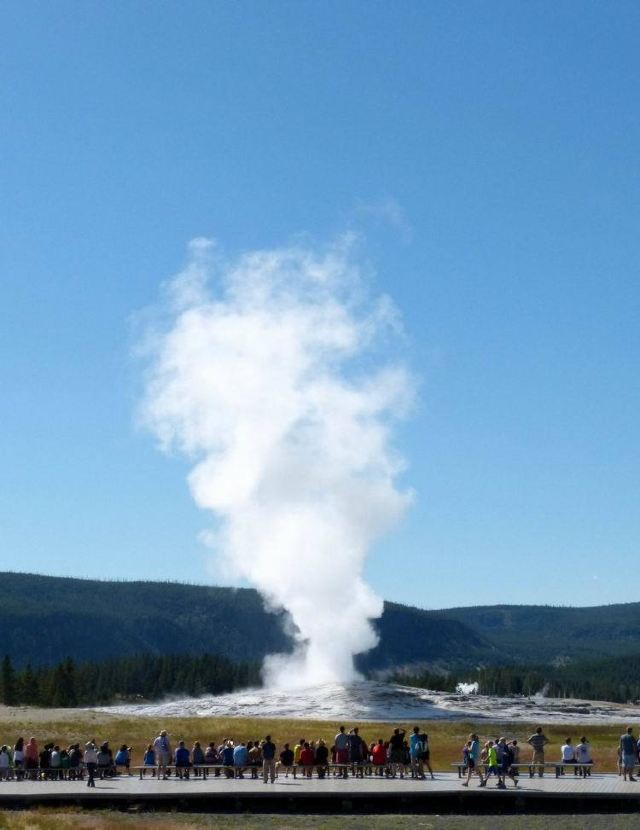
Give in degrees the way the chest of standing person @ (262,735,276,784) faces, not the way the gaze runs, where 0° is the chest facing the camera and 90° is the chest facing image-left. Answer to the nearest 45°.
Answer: approximately 180°

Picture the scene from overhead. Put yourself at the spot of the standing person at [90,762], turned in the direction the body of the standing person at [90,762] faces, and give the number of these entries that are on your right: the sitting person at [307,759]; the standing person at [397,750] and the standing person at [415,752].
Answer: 3

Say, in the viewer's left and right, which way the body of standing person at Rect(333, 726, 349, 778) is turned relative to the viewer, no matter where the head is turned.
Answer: facing away from the viewer

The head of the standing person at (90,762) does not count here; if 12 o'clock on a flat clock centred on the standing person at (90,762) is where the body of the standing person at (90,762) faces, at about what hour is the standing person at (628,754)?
the standing person at (628,754) is roughly at 3 o'clock from the standing person at (90,762).

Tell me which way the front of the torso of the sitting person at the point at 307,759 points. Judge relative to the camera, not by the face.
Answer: away from the camera

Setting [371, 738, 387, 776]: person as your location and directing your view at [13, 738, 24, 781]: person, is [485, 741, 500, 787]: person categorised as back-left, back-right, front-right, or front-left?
back-left

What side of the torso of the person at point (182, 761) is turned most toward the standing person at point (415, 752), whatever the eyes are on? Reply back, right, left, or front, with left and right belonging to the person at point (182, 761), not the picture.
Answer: right

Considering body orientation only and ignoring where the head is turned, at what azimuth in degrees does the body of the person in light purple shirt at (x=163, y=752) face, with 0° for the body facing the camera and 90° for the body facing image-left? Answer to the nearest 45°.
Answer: approximately 180°

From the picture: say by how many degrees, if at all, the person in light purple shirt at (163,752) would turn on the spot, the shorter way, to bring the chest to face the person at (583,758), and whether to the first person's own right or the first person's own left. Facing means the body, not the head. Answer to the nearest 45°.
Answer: approximately 90° to the first person's own right

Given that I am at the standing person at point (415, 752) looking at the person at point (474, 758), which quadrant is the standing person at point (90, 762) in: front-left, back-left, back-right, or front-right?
back-right

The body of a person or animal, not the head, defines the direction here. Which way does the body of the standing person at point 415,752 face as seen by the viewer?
away from the camera

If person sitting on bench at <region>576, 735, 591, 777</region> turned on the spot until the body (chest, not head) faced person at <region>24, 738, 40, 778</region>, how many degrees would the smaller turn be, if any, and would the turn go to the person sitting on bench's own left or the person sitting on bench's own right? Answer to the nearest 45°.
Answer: approximately 90° to the person sitting on bench's own left

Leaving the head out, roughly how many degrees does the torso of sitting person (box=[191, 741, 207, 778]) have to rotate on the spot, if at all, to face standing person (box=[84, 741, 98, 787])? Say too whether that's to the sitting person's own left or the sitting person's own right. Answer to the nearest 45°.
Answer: approximately 135° to the sitting person's own left

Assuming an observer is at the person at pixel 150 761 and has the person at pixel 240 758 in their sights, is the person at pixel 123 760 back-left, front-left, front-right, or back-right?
back-left
